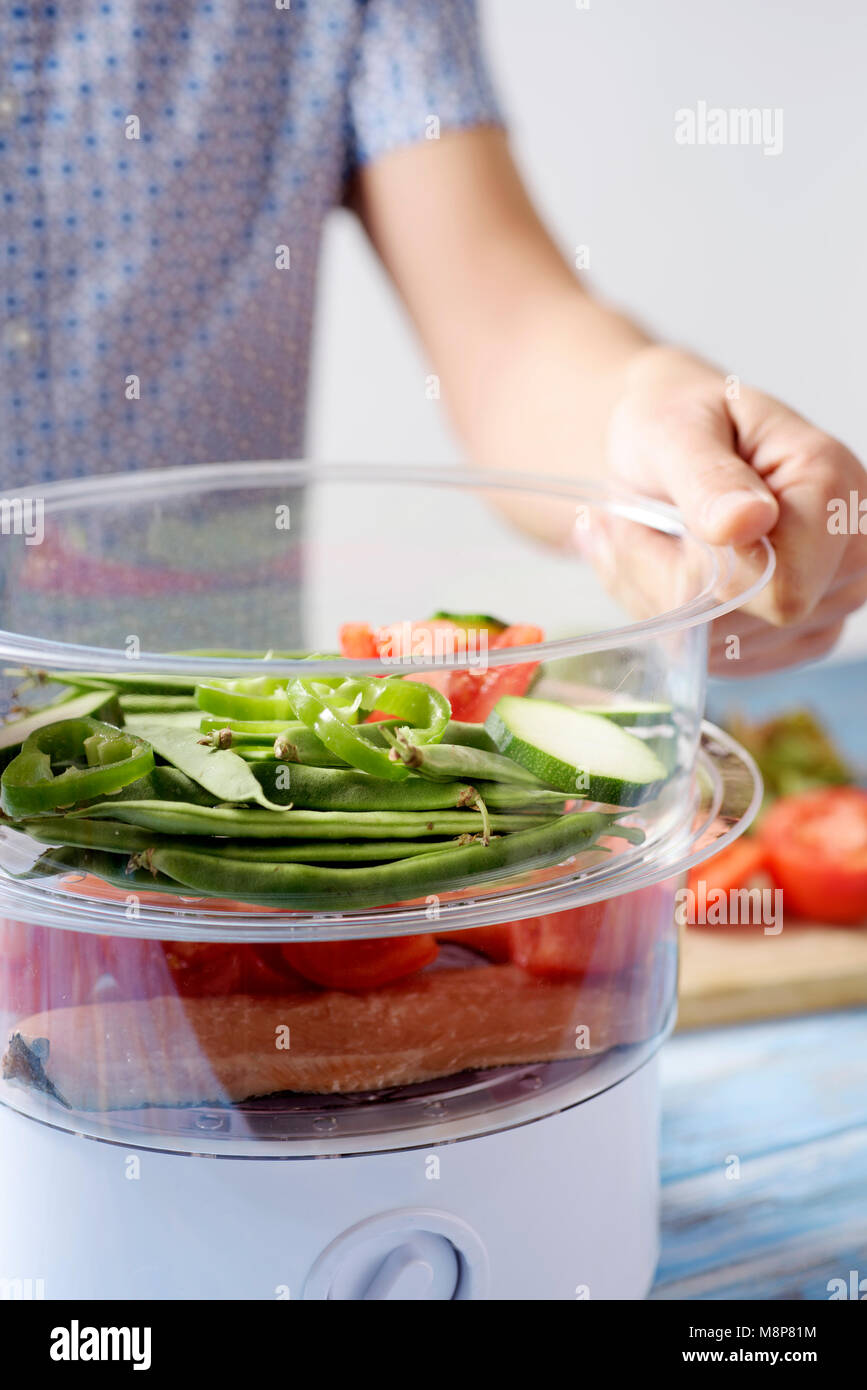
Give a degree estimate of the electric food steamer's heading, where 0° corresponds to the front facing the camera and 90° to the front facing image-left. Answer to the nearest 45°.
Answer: approximately 0°
